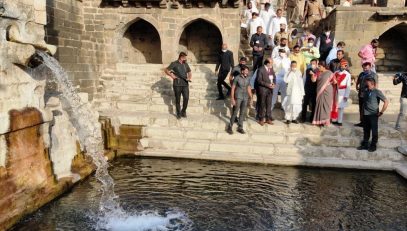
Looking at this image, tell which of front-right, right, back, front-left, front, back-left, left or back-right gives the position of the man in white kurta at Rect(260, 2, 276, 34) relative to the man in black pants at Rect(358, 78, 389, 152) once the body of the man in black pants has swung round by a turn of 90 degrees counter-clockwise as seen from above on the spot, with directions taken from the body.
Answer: back

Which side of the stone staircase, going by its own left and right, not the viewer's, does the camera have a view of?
front

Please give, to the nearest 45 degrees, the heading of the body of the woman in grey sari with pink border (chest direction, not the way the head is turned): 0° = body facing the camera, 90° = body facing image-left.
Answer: approximately 45°

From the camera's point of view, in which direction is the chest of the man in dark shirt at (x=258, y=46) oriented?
toward the camera

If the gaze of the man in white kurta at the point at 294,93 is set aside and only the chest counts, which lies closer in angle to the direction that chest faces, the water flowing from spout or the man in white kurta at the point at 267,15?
the water flowing from spout

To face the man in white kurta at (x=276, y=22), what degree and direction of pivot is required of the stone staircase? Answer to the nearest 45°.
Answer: approximately 180°

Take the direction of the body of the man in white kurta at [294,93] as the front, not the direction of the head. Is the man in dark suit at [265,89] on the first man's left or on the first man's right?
on the first man's right

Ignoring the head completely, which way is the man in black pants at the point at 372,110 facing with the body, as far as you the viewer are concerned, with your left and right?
facing the viewer and to the left of the viewer

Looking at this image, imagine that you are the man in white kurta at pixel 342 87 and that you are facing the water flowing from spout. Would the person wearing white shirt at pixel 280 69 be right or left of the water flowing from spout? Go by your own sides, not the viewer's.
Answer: right

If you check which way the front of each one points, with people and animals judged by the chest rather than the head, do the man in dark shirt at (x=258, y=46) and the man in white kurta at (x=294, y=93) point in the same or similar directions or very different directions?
same or similar directions

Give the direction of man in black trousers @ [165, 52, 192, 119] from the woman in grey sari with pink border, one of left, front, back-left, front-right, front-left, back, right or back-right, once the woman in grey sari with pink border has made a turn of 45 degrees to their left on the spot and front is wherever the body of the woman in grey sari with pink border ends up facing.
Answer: right

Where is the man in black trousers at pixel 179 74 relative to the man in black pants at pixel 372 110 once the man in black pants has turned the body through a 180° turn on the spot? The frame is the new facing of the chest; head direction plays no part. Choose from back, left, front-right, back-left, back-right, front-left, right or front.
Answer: back-left

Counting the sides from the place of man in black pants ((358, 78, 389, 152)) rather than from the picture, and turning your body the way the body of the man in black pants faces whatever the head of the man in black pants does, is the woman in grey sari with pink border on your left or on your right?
on your right
